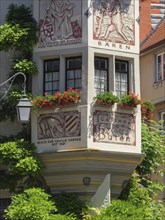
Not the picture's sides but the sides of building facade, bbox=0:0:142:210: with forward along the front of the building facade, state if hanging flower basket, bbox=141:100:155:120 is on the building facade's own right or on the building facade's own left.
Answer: on the building facade's own left

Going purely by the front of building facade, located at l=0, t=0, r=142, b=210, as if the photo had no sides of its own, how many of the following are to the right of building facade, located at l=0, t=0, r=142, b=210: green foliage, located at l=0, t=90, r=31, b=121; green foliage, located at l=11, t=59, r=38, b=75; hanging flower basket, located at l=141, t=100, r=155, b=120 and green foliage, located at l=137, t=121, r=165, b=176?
2

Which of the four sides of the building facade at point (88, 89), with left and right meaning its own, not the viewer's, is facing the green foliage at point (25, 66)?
right

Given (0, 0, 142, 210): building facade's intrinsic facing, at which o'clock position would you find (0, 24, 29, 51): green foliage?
The green foliage is roughly at 3 o'clock from the building facade.

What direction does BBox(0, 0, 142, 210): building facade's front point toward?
toward the camera

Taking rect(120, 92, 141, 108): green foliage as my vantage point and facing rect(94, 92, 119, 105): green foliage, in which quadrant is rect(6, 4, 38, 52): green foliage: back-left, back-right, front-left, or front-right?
front-right

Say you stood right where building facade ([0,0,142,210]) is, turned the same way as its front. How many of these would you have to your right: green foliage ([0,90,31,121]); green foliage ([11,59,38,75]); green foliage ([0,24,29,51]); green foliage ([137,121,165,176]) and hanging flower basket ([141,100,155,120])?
3

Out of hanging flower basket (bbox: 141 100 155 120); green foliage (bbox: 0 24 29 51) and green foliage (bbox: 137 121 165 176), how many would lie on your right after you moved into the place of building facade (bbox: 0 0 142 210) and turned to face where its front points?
1
